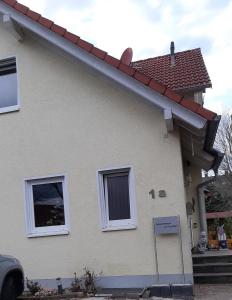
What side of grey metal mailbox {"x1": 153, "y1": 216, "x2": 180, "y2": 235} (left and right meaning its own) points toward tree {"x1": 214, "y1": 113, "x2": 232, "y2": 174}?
back

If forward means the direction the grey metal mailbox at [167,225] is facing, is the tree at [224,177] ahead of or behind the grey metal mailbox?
behind

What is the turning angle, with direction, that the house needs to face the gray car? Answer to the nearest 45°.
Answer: approximately 45° to its right

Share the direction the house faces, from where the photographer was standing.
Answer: facing the viewer

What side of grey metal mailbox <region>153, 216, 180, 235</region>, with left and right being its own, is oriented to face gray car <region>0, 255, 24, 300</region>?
right

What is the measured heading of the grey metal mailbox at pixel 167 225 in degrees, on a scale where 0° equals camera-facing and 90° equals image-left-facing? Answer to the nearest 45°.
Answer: approximately 0°

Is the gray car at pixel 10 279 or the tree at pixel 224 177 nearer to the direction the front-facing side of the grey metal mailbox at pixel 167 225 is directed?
the gray car

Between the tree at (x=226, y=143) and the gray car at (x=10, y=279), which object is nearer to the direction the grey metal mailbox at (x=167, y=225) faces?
the gray car

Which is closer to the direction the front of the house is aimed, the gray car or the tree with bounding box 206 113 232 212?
the gray car

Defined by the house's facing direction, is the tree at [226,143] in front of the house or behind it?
behind
